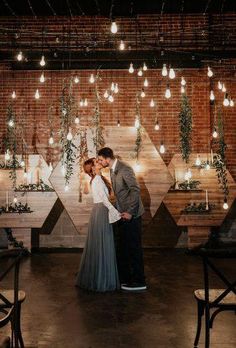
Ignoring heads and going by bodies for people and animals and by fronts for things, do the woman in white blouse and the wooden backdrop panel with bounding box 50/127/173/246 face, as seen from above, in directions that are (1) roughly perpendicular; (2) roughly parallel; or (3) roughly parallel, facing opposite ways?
roughly perpendicular

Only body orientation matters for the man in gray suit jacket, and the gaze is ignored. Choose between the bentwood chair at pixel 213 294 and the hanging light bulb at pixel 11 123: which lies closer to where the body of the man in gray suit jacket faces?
the hanging light bulb

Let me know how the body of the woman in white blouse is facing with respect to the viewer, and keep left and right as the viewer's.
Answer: facing to the right of the viewer

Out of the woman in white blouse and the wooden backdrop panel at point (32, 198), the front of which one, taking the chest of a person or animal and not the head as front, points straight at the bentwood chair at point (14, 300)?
the wooden backdrop panel

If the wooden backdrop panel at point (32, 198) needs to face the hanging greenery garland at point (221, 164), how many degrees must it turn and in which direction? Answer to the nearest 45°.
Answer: approximately 90° to its left

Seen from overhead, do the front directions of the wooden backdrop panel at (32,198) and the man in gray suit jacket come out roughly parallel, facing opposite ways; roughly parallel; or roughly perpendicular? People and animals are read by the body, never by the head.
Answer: roughly perpendicular

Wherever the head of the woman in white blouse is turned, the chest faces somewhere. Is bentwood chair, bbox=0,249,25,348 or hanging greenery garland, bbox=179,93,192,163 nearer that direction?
the hanging greenery garland

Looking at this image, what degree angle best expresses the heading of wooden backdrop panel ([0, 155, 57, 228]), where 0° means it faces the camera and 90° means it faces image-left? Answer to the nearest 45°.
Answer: approximately 0°

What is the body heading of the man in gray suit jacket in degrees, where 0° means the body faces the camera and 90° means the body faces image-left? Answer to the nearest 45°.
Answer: approximately 90°
